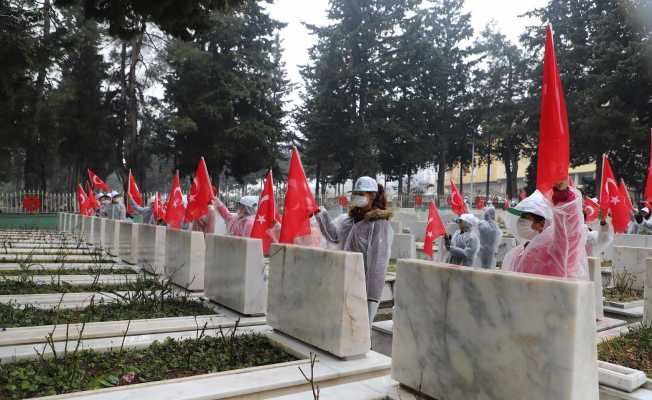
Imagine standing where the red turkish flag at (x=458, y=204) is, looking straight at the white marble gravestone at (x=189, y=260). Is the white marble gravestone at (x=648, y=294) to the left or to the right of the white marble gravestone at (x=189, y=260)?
left

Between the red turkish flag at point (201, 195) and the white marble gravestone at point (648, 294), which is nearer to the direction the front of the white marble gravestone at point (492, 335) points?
the red turkish flag
